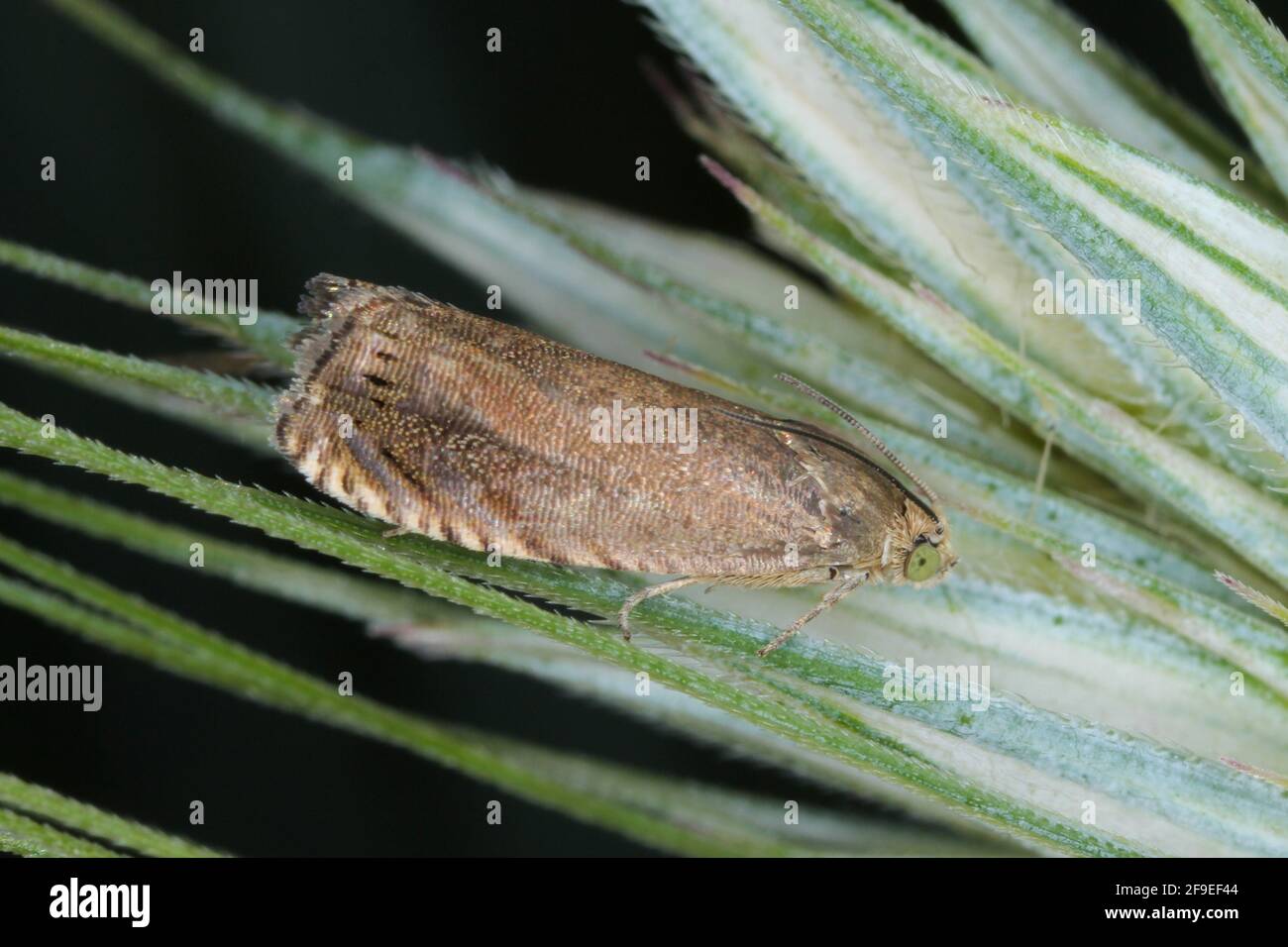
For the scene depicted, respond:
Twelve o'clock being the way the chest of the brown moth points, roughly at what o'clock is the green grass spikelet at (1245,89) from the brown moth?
The green grass spikelet is roughly at 12 o'clock from the brown moth.

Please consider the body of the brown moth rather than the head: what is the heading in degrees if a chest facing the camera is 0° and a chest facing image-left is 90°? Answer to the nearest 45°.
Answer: approximately 270°
